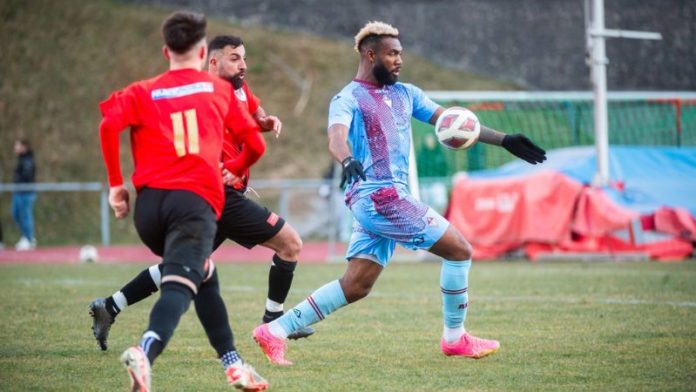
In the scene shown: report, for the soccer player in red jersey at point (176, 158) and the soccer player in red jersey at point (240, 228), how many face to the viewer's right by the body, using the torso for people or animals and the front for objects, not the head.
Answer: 1

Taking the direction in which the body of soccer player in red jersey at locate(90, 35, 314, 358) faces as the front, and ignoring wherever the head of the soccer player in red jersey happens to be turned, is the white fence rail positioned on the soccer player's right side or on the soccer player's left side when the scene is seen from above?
on the soccer player's left side

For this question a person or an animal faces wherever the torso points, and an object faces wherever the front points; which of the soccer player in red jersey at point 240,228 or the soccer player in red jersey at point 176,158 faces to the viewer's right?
the soccer player in red jersey at point 240,228

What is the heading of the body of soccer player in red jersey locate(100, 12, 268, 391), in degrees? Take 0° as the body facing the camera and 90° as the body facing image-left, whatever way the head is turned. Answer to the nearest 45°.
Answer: approximately 180°

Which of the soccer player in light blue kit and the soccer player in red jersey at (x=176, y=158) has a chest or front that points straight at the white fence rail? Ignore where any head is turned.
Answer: the soccer player in red jersey

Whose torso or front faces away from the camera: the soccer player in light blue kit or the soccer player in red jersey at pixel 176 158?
the soccer player in red jersey

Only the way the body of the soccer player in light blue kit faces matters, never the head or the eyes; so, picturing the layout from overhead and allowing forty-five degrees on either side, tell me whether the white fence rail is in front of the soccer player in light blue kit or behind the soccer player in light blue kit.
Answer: behind

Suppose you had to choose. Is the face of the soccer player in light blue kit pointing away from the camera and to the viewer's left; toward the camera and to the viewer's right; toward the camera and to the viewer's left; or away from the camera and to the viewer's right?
toward the camera and to the viewer's right

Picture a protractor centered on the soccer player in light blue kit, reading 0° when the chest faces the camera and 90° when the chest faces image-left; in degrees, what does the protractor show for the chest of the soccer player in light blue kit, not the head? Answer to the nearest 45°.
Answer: approximately 315°

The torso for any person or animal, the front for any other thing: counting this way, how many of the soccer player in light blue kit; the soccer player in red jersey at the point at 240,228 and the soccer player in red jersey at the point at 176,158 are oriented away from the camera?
1

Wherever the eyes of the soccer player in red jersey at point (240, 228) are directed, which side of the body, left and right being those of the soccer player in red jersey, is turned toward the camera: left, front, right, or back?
right

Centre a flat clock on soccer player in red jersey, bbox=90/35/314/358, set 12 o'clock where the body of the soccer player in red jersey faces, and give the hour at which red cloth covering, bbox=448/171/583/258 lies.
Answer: The red cloth covering is roughly at 10 o'clock from the soccer player in red jersey.

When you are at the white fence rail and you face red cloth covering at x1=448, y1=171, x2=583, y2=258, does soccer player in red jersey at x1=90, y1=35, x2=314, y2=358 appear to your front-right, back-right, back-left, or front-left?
front-right

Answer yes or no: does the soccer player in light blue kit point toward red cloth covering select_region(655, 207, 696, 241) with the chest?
no

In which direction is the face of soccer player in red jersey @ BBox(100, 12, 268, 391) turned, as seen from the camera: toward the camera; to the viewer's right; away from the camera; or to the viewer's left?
away from the camera

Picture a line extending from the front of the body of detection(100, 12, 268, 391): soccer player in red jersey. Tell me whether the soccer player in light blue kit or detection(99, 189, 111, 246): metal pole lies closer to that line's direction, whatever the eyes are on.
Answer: the metal pole

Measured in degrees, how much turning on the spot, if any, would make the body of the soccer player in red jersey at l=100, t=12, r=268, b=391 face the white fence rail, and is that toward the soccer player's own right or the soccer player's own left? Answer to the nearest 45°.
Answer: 0° — they already face it

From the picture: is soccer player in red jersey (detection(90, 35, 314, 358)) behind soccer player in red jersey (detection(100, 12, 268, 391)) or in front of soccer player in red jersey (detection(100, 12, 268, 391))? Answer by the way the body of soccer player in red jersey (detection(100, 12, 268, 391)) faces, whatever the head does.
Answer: in front
